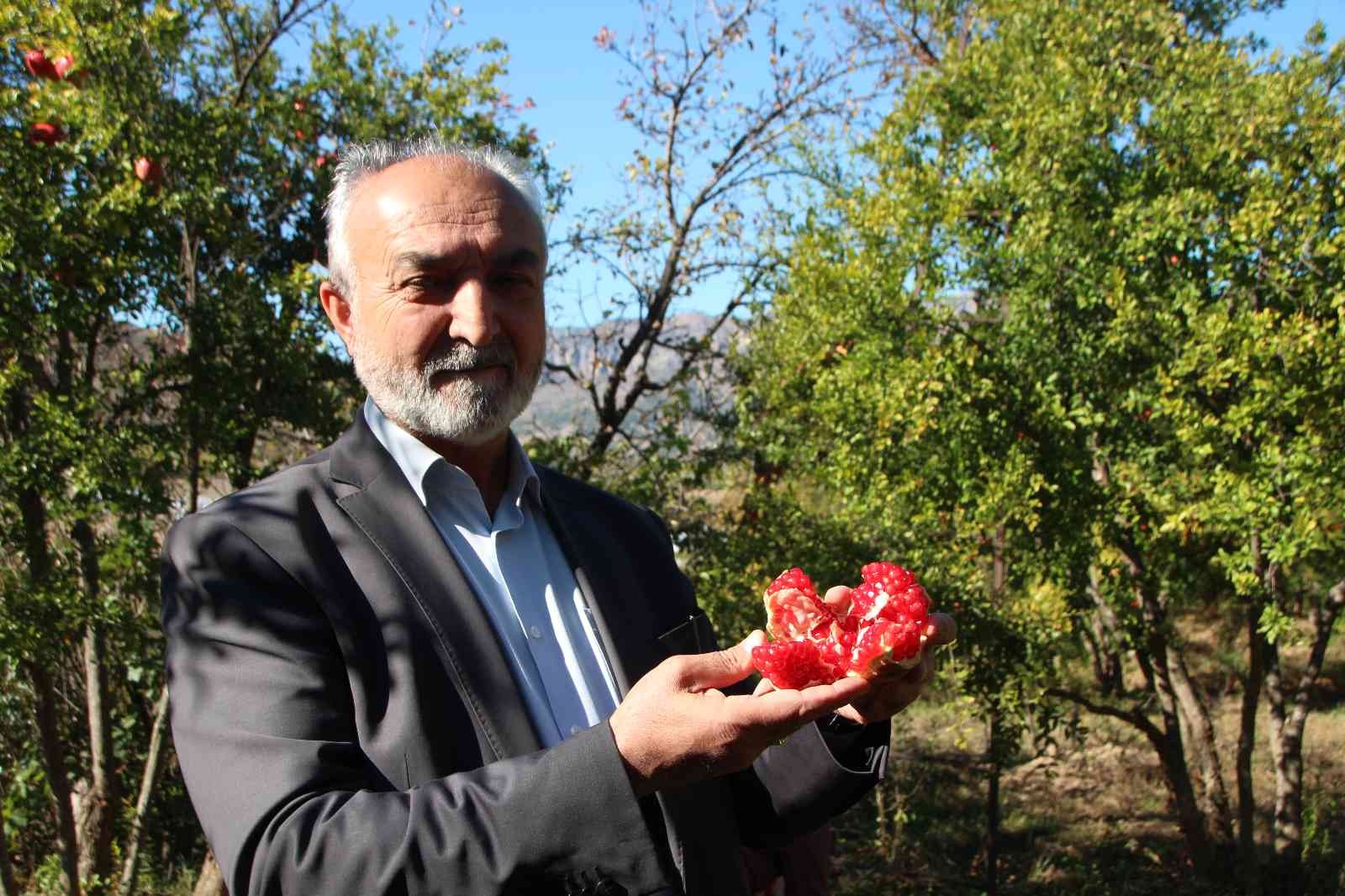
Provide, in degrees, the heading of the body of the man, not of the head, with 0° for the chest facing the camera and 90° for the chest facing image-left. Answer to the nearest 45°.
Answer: approximately 315°

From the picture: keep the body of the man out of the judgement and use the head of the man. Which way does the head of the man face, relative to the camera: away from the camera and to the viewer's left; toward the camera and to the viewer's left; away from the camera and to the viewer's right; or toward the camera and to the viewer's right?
toward the camera and to the viewer's right
